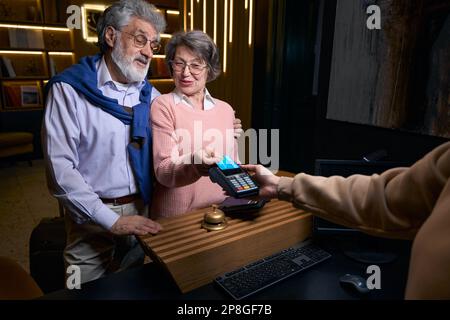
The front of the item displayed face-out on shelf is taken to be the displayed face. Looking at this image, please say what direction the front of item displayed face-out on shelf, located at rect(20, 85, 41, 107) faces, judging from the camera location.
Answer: facing the viewer

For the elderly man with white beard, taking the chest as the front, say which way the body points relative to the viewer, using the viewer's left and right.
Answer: facing the viewer and to the right of the viewer

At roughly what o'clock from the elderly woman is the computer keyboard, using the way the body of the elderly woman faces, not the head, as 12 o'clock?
The computer keyboard is roughly at 11 o'clock from the elderly woman.

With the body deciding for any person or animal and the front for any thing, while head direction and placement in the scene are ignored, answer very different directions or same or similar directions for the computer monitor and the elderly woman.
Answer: same or similar directions

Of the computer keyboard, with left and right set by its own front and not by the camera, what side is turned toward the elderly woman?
back

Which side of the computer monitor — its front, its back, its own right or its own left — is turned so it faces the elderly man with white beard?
right

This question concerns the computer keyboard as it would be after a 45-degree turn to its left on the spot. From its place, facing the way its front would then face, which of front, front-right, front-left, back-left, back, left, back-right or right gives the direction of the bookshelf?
back-left

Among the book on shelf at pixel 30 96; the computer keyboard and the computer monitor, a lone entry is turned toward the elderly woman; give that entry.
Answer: the book on shelf

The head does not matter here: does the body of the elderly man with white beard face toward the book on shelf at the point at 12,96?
no

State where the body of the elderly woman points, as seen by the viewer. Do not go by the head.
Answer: toward the camera

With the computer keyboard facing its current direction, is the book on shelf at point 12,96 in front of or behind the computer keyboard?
behind

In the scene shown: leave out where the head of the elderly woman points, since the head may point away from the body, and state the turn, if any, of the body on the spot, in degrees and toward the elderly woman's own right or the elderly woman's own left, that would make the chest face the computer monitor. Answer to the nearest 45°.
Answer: approximately 45° to the elderly woman's own left

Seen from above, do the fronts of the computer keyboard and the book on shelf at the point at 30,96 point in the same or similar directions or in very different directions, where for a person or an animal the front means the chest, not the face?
same or similar directions

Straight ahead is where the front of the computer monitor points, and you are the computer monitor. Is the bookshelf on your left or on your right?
on your right

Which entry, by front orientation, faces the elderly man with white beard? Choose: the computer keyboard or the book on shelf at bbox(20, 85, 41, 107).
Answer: the book on shelf

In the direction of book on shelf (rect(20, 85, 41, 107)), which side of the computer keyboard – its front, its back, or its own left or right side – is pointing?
back
